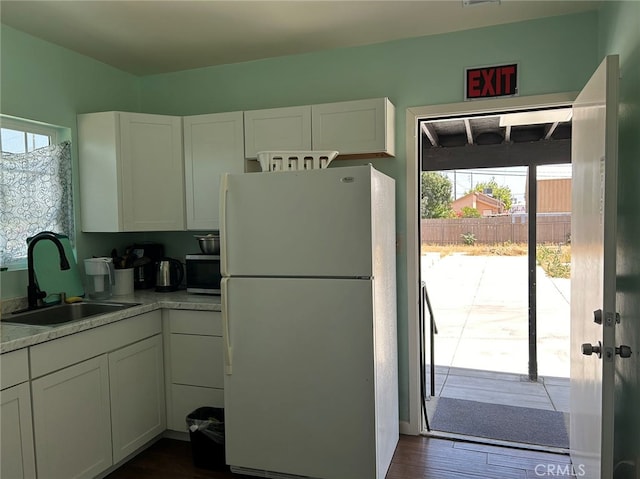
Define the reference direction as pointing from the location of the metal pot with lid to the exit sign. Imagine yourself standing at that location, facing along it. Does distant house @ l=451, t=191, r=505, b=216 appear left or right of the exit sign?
left

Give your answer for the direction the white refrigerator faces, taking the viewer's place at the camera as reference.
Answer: facing the viewer

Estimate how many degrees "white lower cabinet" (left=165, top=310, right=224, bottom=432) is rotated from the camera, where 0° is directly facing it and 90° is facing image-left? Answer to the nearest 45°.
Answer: approximately 0°

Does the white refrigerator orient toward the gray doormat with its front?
no

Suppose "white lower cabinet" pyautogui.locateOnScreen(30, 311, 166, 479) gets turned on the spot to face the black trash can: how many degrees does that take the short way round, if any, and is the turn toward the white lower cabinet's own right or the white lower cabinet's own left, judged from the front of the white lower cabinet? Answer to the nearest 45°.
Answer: approximately 45° to the white lower cabinet's own left

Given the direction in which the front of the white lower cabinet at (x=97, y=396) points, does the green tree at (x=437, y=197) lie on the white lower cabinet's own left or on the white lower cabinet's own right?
on the white lower cabinet's own left

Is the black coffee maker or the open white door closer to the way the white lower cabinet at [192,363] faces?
the open white door

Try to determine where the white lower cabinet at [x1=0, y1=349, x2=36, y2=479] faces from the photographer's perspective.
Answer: facing the viewer and to the right of the viewer

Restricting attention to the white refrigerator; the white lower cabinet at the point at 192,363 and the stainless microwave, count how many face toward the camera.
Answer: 3

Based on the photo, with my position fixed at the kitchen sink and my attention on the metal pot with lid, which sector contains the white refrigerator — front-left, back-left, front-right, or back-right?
front-right

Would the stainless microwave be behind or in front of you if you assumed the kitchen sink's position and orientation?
in front

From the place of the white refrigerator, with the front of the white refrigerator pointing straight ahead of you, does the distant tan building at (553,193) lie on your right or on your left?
on your left

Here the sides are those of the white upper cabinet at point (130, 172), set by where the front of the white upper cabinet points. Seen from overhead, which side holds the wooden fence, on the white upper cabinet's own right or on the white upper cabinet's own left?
on the white upper cabinet's own left

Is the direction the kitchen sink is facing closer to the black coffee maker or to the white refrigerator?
the white refrigerator

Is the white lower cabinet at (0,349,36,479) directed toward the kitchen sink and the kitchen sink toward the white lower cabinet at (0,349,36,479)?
no
